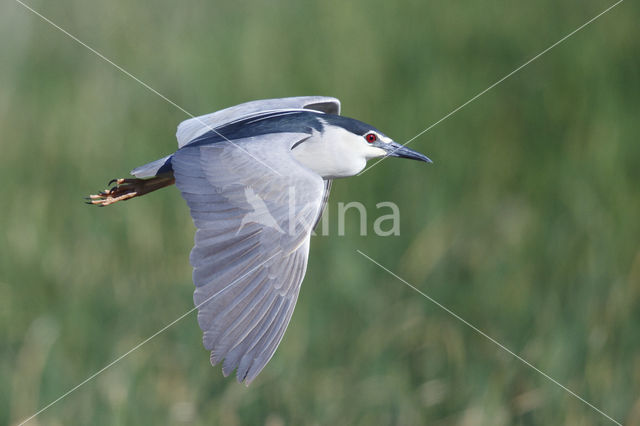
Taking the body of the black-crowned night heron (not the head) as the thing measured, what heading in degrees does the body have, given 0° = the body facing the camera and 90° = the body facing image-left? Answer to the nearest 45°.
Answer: approximately 270°
